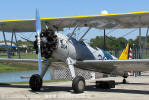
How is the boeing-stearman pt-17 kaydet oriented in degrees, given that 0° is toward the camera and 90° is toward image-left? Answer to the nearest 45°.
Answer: approximately 45°
